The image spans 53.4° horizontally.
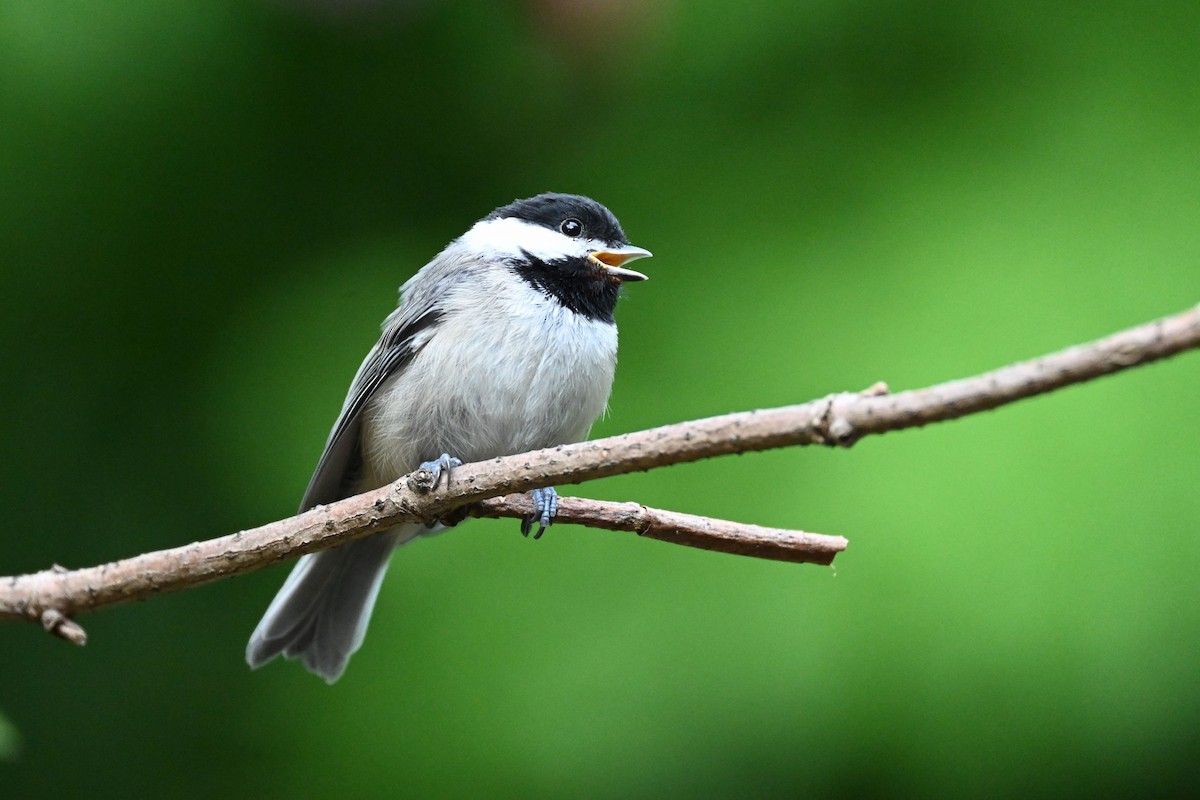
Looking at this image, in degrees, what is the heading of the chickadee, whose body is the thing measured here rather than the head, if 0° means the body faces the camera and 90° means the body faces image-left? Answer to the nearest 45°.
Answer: approximately 315°
